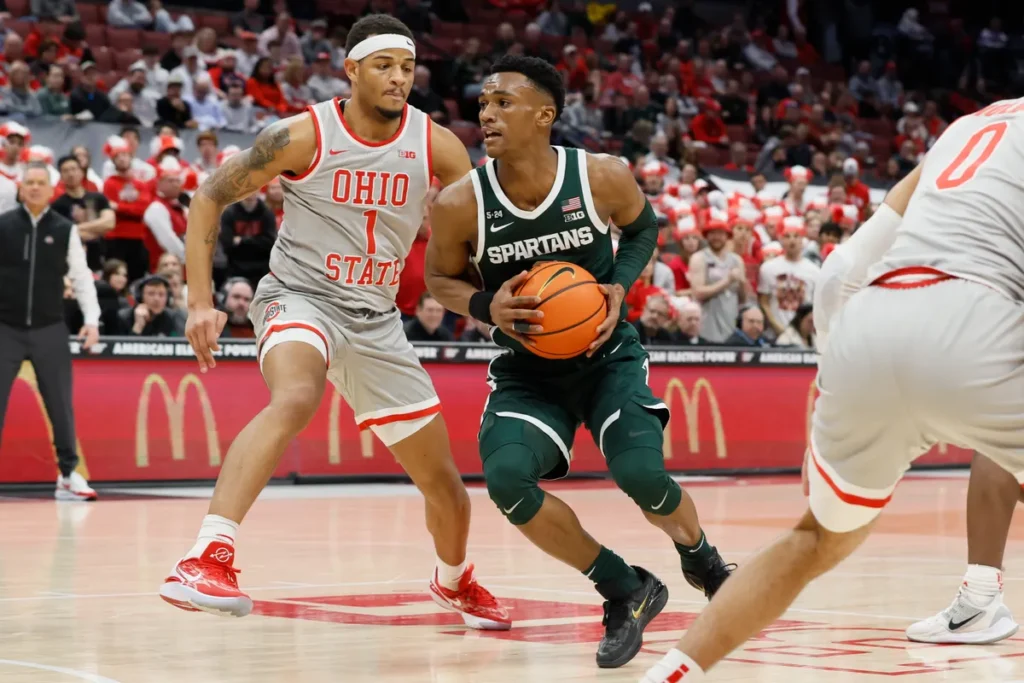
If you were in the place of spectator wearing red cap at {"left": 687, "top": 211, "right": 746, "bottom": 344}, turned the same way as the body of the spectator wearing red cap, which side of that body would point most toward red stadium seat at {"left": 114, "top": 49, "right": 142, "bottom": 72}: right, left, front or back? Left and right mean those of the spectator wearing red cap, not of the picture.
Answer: right

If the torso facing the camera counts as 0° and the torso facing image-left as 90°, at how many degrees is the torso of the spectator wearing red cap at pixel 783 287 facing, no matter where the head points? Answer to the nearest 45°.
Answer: approximately 0°

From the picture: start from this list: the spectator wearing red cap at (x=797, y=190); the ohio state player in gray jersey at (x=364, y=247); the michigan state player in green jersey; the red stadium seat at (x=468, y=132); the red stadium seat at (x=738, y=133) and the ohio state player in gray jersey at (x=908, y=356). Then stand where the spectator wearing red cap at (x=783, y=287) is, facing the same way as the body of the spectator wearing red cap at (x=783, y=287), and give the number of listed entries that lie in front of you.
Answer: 3

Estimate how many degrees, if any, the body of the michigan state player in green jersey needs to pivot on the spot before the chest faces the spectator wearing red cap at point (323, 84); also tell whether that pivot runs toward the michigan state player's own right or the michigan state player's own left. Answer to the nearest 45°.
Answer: approximately 180°
